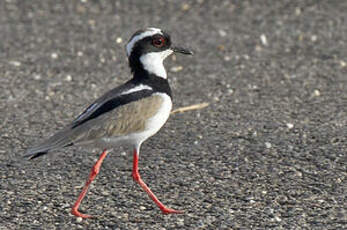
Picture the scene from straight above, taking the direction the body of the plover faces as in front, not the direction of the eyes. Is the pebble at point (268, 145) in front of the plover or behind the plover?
in front

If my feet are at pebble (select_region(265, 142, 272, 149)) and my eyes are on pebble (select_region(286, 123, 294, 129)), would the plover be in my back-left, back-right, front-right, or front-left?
back-left

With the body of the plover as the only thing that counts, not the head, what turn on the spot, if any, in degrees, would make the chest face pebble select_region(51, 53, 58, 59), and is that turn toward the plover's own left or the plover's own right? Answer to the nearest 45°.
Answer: approximately 90° to the plover's own left

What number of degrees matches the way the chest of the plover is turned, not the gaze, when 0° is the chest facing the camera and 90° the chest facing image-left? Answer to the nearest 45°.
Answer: approximately 270°

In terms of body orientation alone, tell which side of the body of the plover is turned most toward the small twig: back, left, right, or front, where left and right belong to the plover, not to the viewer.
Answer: left

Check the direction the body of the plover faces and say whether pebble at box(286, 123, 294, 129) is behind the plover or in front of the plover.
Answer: in front

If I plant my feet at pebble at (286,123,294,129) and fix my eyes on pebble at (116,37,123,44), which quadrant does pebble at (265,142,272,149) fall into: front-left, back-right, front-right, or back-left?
back-left

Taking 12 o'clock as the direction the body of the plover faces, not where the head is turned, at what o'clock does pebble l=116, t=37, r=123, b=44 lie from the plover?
The pebble is roughly at 9 o'clock from the plover.

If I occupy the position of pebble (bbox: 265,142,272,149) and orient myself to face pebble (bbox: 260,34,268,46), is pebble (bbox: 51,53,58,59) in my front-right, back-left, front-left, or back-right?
front-left

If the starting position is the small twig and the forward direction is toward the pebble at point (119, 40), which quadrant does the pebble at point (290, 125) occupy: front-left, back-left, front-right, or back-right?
back-right
